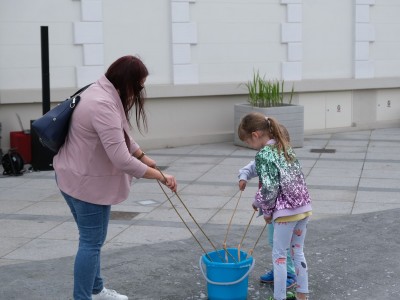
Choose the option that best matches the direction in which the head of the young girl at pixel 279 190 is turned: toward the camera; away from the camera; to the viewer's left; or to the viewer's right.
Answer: to the viewer's left

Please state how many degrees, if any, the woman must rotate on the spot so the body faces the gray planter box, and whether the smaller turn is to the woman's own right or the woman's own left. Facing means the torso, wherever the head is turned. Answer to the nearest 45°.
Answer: approximately 90° to the woman's own left

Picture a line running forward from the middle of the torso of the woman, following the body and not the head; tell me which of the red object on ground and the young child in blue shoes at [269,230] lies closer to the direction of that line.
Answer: the young child in blue shoes

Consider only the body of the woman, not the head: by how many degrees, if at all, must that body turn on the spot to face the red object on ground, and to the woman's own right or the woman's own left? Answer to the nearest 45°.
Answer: approximately 90° to the woman's own left

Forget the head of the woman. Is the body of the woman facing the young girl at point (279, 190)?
yes

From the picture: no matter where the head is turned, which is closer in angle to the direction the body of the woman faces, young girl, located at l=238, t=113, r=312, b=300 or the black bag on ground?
the young girl

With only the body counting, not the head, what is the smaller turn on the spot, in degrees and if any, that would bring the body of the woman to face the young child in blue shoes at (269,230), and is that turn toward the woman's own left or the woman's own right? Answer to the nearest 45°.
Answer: approximately 45° to the woman's own left

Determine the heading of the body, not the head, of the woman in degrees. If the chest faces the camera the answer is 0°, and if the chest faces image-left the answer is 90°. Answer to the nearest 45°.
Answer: approximately 270°

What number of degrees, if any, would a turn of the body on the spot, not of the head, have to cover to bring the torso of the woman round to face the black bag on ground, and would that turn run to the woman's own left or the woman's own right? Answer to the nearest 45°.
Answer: approximately 90° to the woman's own left
